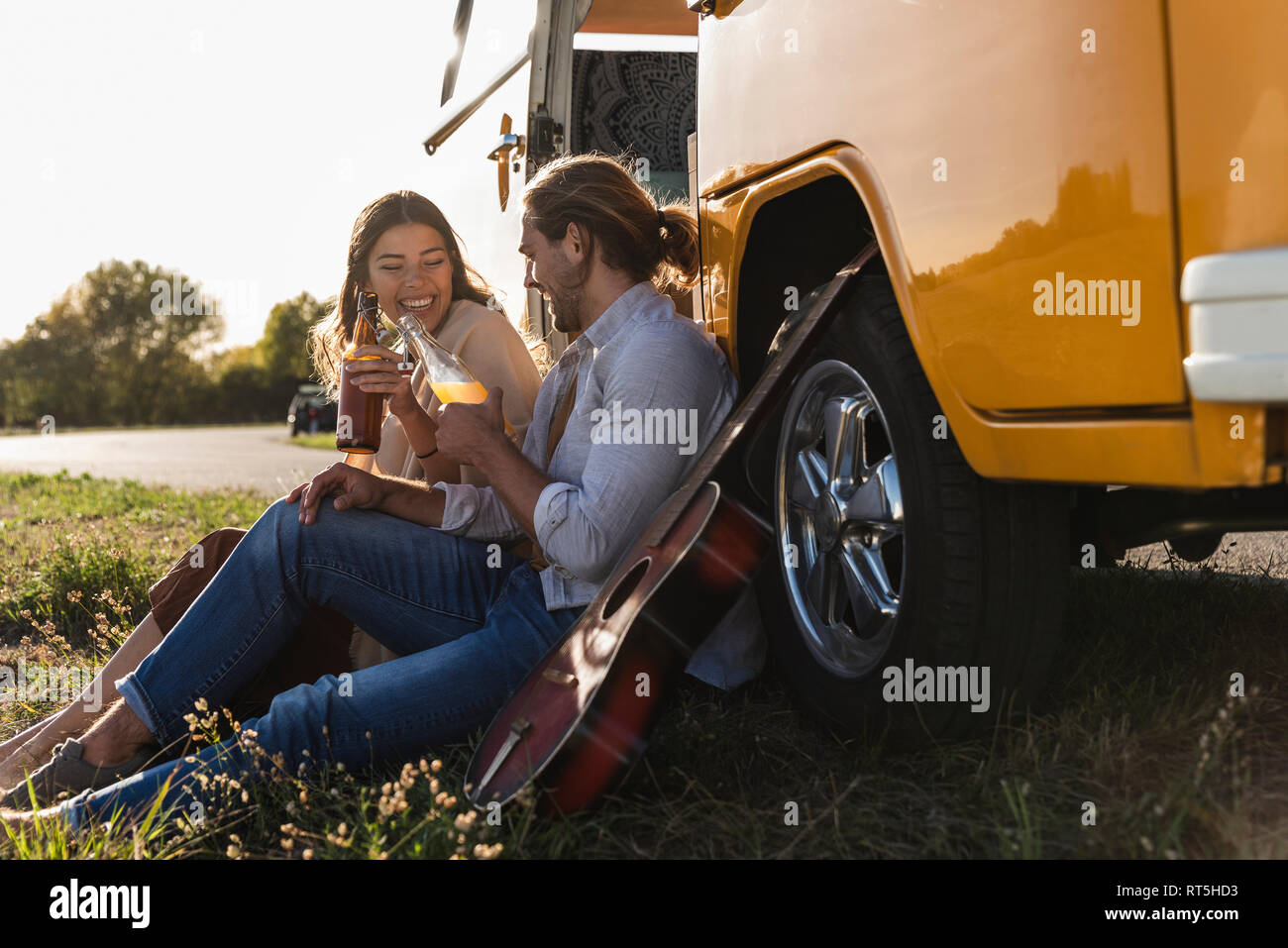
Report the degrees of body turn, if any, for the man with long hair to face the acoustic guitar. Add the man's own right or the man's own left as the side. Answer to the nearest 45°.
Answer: approximately 90° to the man's own left

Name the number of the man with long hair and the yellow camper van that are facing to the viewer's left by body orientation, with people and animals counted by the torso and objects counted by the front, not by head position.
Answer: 1

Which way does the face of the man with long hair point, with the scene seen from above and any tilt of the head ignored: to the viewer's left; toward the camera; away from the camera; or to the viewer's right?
to the viewer's left

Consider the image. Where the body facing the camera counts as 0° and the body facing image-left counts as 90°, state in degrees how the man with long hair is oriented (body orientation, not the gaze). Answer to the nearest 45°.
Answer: approximately 90°

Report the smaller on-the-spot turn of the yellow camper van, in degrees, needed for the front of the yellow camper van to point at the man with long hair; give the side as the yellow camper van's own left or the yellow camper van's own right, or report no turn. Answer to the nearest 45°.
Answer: approximately 180°

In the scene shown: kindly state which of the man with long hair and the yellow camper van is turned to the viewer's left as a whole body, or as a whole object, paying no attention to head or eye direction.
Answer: the man with long hair

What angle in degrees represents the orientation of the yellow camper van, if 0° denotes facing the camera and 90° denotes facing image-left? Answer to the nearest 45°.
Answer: approximately 315°

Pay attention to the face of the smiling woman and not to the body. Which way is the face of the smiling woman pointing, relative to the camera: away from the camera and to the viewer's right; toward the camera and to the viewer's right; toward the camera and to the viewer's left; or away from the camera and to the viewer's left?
toward the camera and to the viewer's right

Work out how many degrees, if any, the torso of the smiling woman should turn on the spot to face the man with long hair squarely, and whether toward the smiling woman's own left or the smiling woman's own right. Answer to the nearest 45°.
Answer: approximately 45° to the smiling woman's own left

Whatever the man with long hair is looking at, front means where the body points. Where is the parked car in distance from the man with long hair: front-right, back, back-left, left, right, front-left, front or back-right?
right
